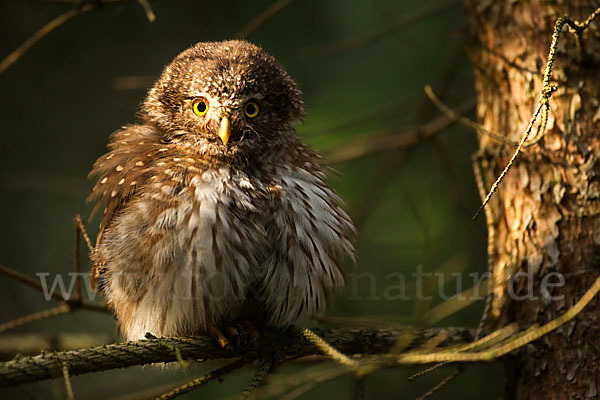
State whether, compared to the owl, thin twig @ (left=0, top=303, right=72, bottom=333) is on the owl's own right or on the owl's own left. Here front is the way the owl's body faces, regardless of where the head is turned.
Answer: on the owl's own right

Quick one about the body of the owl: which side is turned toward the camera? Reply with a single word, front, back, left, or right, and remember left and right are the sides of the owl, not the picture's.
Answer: front

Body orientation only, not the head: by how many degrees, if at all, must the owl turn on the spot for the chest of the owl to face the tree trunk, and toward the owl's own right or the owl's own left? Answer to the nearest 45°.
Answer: approximately 90° to the owl's own left

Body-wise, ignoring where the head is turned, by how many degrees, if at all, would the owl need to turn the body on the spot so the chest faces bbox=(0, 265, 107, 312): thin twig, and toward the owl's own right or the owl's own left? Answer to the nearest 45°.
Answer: approximately 90° to the owl's own right
